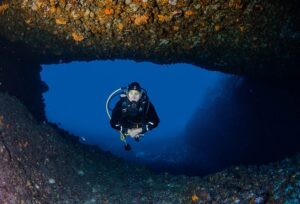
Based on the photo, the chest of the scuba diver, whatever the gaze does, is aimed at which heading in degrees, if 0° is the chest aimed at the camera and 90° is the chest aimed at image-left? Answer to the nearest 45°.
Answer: approximately 0°
